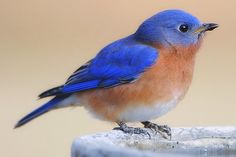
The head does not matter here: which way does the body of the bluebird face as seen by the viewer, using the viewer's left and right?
facing to the right of the viewer
